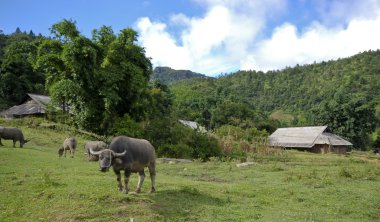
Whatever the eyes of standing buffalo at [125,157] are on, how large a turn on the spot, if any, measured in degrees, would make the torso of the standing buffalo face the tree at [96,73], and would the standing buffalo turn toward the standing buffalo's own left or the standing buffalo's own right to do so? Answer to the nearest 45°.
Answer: approximately 135° to the standing buffalo's own right

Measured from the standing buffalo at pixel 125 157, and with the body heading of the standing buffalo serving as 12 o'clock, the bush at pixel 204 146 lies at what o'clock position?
The bush is roughly at 5 o'clock from the standing buffalo.

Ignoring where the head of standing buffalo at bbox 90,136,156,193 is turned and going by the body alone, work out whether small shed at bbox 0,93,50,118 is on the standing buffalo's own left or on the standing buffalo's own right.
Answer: on the standing buffalo's own right

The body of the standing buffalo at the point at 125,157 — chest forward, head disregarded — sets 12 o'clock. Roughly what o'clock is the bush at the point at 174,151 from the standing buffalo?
The bush is roughly at 5 o'clock from the standing buffalo.

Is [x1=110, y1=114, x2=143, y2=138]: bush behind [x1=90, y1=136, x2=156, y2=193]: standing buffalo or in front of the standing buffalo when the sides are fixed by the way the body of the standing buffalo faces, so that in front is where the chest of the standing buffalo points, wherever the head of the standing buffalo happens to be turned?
behind

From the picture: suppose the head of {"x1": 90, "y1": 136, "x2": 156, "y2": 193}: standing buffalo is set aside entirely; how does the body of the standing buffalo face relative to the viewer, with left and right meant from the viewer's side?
facing the viewer and to the left of the viewer

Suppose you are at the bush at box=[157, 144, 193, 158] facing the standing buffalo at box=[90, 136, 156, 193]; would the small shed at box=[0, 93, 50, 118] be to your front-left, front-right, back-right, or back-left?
back-right

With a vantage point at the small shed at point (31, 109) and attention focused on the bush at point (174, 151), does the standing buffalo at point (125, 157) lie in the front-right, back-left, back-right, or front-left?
front-right
